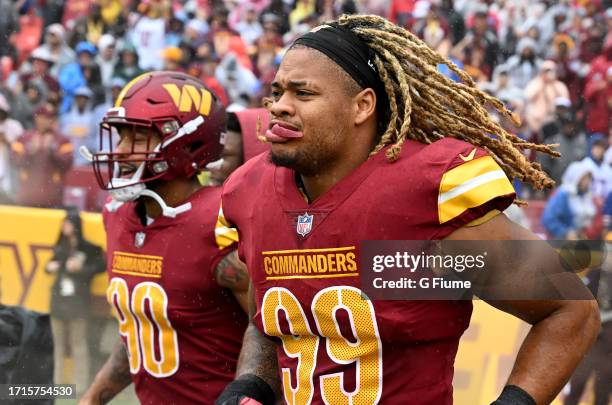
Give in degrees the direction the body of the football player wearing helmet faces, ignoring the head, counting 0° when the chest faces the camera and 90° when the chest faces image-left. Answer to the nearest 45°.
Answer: approximately 45°

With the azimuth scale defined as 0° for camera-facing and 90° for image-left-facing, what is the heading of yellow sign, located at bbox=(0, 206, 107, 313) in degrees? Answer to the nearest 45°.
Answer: approximately 0°

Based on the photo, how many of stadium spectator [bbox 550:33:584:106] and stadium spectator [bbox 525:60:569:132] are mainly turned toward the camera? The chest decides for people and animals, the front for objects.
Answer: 2

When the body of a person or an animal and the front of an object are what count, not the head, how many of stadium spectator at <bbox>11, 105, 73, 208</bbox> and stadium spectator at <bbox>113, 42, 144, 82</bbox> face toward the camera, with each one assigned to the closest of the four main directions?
2

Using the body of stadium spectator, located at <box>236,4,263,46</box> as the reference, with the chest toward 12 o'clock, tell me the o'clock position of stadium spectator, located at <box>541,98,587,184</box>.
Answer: stadium spectator, located at <box>541,98,587,184</box> is roughly at 10 o'clock from stadium spectator, located at <box>236,4,263,46</box>.
